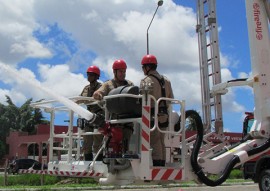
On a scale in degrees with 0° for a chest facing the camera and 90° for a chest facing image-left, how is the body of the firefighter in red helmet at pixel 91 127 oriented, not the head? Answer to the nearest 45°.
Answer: approximately 45°

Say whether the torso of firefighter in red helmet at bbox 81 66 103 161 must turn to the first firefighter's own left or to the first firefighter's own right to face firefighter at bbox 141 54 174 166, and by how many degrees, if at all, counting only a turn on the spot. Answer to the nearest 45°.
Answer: approximately 90° to the first firefighter's own left
